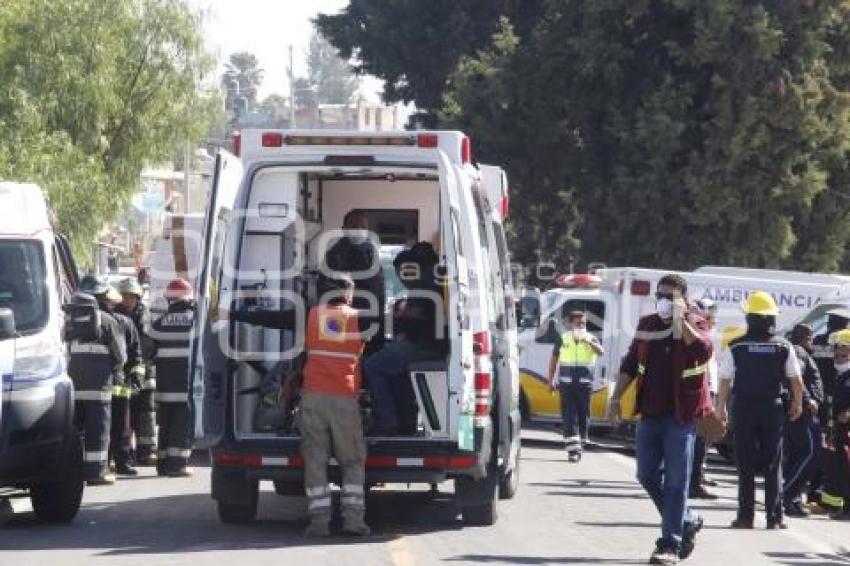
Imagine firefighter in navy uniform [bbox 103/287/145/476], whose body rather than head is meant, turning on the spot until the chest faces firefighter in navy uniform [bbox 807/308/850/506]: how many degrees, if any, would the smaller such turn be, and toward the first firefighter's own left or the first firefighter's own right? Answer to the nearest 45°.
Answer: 0° — they already face them

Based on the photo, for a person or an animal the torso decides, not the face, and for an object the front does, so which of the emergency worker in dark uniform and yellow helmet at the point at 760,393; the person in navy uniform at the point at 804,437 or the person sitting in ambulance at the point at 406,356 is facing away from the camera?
the emergency worker in dark uniform and yellow helmet

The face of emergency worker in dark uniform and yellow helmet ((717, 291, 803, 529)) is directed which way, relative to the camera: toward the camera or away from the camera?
away from the camera

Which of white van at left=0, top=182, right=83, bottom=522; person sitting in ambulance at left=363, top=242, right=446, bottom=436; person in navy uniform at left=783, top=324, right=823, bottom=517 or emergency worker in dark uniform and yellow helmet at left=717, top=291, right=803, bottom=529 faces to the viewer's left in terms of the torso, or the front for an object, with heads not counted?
the person sitting in ambulance

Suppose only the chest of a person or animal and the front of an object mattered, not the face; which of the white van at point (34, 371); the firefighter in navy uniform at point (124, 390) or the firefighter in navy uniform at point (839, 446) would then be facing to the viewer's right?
the firefighter in navy uniform at point (124, 390)

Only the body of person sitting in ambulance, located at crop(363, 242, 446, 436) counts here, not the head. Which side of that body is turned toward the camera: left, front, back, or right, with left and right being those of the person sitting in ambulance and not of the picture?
left

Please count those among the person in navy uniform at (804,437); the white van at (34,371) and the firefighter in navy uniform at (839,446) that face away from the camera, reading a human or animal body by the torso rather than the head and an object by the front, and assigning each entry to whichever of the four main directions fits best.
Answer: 0

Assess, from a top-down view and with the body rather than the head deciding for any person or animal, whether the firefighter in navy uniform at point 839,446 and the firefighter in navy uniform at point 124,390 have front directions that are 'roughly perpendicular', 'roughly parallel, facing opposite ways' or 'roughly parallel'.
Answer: roughly parallel, facing opposite ways

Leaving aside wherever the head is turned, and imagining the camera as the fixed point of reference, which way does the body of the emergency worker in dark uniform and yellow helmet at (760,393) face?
away from the camera
